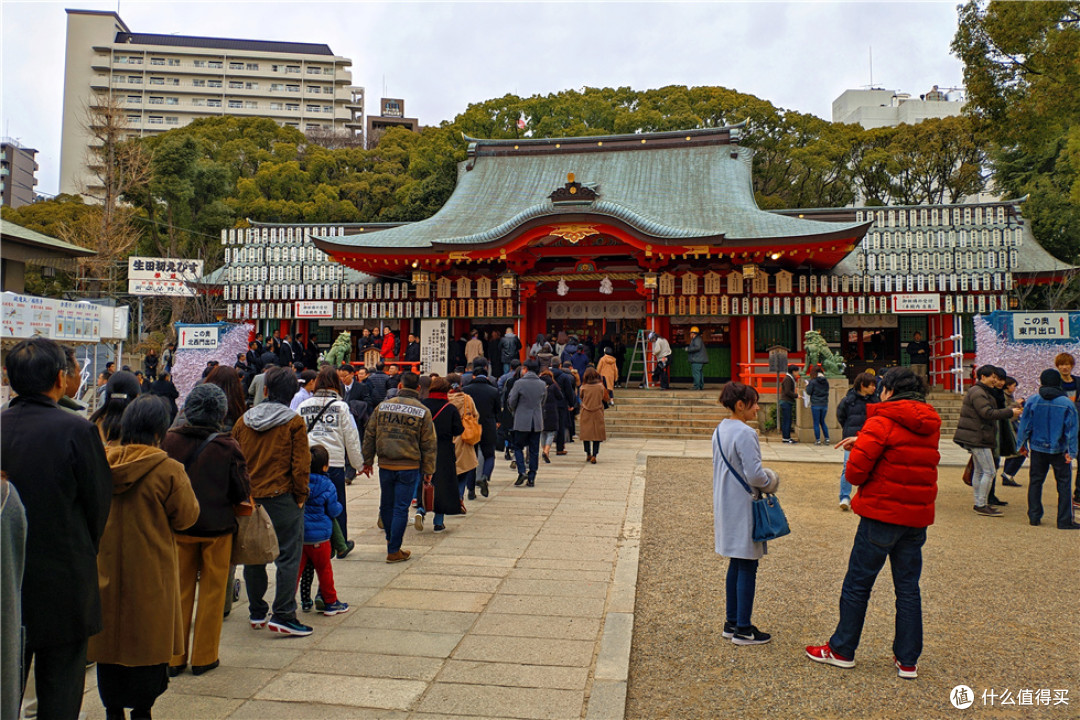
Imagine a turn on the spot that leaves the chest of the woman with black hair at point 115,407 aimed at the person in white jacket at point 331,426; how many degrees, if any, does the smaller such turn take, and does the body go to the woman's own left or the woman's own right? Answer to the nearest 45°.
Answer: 0° — they already face them

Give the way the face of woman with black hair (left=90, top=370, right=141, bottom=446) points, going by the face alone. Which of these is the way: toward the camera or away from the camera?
away from the camera

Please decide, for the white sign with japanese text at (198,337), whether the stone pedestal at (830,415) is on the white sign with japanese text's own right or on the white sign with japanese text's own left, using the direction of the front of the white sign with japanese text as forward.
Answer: on the white sign with japanese text's own left

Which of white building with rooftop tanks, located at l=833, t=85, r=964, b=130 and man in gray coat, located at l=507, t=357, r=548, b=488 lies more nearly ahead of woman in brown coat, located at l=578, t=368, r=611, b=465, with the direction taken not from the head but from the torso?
the white building with rooftop tanks

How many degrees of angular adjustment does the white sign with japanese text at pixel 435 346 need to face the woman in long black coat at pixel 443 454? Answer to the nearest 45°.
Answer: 0° — it already faces them

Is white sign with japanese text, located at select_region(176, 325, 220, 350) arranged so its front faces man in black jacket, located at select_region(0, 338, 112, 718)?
yes

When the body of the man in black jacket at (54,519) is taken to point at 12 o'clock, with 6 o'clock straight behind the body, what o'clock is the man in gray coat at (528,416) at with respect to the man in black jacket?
The man in gray coat is roughly at 12 o'clock from the man in black jacket.

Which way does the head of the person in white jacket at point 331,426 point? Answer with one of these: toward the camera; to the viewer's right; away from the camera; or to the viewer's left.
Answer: away from the camera

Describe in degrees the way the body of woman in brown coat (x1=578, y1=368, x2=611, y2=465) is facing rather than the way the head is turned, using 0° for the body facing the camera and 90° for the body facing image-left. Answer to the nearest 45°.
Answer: approximately 180°

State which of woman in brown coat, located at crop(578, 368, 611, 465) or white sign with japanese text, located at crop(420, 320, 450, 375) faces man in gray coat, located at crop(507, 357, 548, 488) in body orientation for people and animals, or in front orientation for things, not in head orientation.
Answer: the white sign with japanese text

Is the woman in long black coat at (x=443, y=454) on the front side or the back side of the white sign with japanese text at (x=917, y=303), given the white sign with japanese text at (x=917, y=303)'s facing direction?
on the front side

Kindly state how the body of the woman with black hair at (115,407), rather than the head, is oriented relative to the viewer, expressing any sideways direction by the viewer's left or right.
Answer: facing away from the viewer and to the right of the viewer

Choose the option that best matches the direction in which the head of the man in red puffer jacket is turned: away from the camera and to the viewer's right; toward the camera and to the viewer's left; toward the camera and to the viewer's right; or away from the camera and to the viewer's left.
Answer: away from the camera and to the viewer's left

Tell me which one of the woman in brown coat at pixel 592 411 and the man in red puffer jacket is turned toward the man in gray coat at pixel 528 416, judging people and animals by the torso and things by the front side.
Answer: the man in red puffer jacket

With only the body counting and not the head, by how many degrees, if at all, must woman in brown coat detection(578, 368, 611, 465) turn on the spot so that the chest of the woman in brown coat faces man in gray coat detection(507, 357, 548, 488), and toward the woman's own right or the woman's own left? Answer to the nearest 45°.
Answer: approximately 135° to the woman's own left
